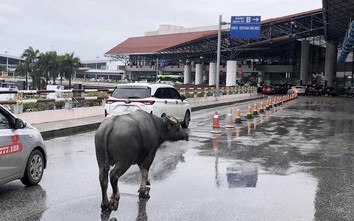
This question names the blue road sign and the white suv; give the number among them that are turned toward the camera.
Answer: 1

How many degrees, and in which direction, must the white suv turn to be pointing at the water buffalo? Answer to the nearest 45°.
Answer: approximately 135° to its right

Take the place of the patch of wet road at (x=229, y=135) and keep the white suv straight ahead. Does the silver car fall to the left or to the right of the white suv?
left

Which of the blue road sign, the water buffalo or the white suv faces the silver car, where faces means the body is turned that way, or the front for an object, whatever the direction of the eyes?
the blue road sign

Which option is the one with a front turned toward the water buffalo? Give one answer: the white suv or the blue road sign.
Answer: the blue road sign

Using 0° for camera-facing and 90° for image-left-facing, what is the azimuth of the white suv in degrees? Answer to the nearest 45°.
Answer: approximately 225°

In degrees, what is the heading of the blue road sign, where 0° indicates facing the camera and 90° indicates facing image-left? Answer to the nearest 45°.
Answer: approximately 0°

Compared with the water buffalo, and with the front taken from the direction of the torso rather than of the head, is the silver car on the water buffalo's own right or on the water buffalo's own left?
on the water buffalo's own left

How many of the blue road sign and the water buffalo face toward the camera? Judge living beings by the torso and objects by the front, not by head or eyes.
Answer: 1
